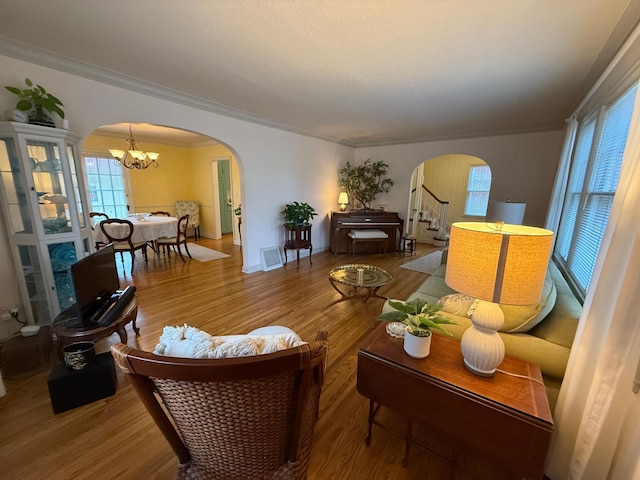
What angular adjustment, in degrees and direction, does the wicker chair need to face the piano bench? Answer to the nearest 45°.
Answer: approximately 45° to its right

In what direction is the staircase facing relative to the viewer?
to the viewer's right

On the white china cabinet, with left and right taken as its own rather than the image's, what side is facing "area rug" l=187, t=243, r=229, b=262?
left

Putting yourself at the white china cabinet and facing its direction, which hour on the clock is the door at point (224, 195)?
The door is roughly at 9 o'clock from the white china cabinet.

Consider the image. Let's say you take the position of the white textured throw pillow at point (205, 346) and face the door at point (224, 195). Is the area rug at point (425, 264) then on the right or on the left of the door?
right

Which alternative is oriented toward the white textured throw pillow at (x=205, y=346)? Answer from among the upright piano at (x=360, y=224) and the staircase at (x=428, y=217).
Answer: the upright piano

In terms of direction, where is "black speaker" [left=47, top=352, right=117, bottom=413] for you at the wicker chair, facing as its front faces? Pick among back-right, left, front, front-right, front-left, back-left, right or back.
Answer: front-left

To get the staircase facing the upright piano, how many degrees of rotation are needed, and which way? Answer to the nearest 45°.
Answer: approximately 135° to its right

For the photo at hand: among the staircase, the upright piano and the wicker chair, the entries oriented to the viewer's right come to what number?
1

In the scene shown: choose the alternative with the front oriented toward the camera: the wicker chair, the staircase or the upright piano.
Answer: the upright piano

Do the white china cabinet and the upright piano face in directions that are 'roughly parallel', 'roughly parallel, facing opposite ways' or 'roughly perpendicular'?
roughly perpendicular

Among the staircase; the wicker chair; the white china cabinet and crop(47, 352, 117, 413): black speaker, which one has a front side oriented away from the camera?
the wicker chair

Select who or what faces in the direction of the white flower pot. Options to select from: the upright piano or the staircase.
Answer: the upright piano

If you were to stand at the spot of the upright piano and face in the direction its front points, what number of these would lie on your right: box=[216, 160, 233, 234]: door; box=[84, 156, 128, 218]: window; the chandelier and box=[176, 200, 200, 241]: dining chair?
4

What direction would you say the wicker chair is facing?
away from the camera

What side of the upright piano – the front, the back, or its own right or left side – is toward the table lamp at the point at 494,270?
front

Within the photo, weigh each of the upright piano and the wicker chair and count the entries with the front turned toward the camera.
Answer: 1

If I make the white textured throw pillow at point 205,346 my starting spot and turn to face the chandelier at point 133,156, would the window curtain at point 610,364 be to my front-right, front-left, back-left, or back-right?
back-right
